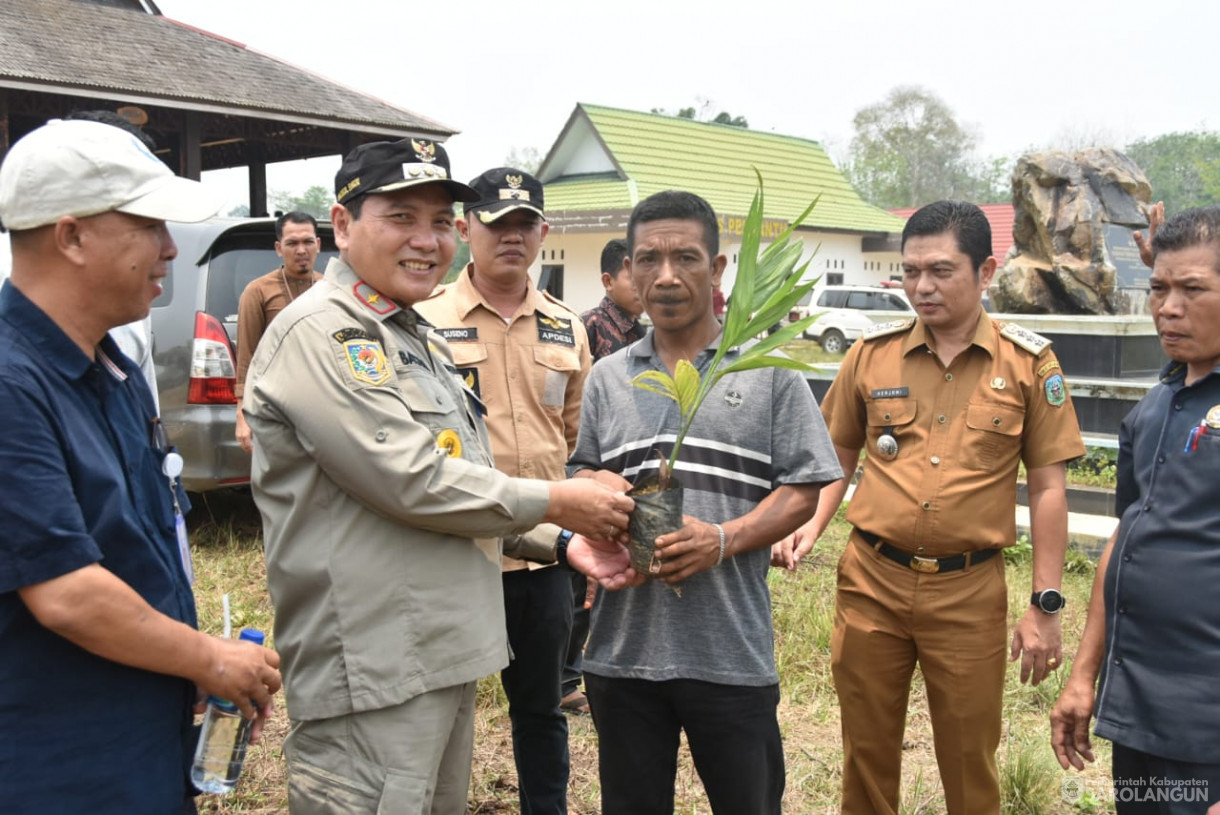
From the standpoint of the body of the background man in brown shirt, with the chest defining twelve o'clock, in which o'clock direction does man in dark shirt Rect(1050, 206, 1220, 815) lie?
The man in dark shirt is roughly at 11 o'clock from the background man in brown shirt.

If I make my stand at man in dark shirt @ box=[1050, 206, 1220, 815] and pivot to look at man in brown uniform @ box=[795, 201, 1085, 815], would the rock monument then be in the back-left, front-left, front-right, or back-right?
front-right

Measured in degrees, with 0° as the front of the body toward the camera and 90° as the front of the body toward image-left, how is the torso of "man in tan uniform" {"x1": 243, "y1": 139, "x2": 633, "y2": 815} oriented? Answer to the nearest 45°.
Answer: approximately 315°

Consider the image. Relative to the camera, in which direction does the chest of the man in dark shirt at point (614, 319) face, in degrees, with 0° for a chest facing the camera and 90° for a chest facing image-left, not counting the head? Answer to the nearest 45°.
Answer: approximately 315°

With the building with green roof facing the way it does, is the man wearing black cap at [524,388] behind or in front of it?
in front

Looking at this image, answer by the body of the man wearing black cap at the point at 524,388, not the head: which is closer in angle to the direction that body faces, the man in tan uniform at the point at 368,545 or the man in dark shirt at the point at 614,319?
the man in tan uniform

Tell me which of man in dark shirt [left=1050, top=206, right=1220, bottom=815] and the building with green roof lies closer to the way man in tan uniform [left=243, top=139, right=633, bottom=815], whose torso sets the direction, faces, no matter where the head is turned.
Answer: the man in dark shirt

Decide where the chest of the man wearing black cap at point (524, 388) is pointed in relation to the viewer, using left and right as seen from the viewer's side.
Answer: facing the viewer

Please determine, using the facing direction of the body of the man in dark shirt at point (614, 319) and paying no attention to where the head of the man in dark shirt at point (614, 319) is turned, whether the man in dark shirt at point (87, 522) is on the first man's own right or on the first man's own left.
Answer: on the first man's own right

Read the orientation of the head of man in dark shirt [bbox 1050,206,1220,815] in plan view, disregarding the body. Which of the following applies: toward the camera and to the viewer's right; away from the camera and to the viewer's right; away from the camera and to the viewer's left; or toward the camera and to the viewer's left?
toward the camera and to the viewer's left

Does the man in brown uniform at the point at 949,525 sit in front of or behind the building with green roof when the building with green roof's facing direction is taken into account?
in front

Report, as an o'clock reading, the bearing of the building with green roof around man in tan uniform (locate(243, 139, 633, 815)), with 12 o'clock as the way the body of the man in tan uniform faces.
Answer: The building with green roof is roughly at 8 o'clock from the man in tan uniform.

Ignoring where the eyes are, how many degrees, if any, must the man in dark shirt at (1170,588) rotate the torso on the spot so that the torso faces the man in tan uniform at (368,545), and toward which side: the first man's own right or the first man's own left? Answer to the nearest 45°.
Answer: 0° — they already face them

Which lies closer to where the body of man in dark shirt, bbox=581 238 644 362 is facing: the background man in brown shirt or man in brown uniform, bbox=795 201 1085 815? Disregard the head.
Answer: the man in brown uniform
